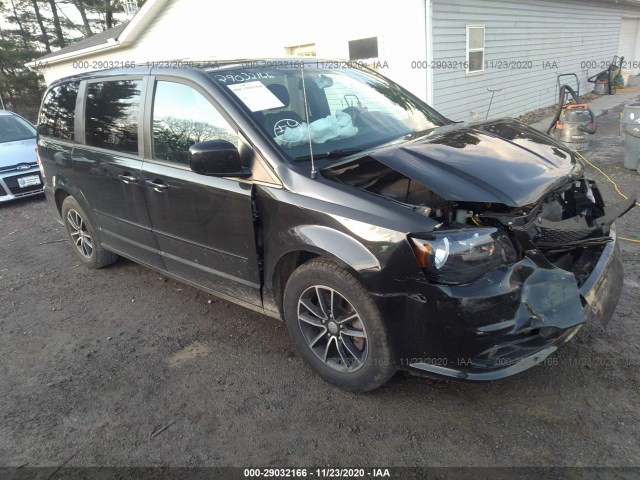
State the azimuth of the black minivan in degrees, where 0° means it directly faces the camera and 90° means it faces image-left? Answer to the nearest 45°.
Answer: approximately 315°

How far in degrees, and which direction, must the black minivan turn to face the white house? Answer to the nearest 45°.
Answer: approximately 135° to its left

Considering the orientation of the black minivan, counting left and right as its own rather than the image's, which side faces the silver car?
back

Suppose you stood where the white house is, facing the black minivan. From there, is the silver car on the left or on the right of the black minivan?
right
